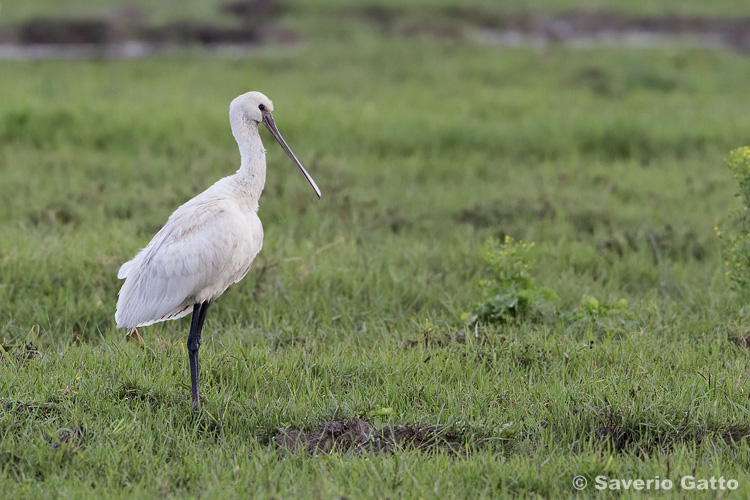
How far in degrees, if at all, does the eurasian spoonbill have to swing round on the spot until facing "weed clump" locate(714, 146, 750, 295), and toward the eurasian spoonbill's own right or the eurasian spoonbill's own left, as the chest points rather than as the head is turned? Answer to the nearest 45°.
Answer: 0° — it already faces it

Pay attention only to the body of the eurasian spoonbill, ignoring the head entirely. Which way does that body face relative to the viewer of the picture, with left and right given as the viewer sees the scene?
facing to the right of the viewer
